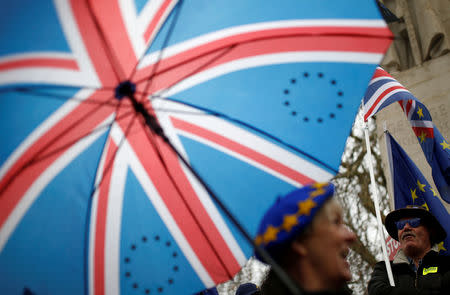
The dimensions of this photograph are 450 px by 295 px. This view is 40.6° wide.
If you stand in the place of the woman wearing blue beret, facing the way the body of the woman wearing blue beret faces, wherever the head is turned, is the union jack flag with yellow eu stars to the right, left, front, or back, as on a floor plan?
left

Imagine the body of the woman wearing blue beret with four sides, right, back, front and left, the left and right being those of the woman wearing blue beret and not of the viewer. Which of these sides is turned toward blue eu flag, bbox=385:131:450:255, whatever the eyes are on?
left

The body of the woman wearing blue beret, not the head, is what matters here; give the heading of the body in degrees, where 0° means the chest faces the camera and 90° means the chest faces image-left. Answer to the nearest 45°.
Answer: approximately 270°

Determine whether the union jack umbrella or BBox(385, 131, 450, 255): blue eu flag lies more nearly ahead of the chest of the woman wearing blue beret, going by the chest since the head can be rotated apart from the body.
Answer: the blue eu flag

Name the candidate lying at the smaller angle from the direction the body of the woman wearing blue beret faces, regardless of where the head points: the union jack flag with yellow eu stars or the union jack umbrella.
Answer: the union jack flag with yellow eu stars
